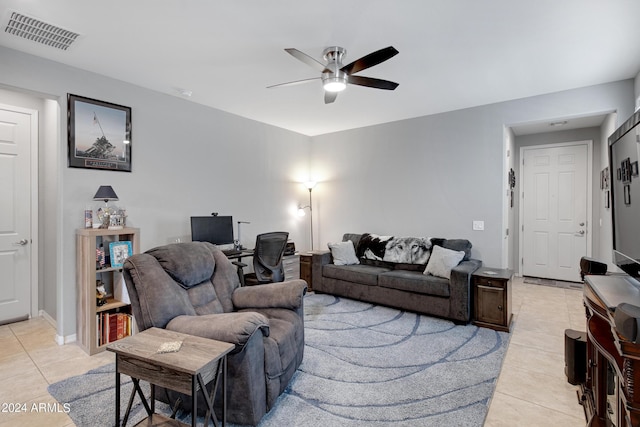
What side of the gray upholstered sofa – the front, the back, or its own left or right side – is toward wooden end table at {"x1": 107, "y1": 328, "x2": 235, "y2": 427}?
front

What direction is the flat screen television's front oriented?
to the viewer's left

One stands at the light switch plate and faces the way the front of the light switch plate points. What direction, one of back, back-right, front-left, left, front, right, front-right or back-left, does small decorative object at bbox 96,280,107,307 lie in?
front-right

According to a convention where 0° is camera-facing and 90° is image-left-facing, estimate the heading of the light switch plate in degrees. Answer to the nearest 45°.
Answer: approximately 0°

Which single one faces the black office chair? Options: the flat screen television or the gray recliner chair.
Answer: the flat screen television

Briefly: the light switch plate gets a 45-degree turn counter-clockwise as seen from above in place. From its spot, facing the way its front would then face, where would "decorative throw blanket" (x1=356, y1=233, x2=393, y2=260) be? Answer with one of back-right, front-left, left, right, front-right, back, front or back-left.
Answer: back-right

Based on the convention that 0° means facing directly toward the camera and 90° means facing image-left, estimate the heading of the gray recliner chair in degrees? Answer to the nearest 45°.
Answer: approximately 315°

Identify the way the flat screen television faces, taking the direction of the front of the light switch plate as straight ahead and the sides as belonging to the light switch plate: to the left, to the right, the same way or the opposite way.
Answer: to the right

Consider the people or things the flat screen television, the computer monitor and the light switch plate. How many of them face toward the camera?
2

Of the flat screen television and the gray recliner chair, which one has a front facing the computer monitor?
the flat screen television

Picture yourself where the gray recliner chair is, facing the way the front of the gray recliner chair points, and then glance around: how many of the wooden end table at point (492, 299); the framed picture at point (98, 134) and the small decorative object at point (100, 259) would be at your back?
2
